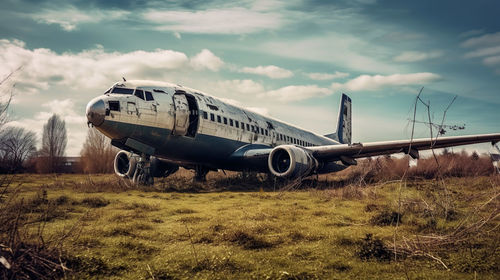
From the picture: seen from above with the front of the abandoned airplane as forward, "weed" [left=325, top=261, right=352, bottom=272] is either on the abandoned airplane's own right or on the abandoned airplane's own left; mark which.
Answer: on the abandoned airplane's own left

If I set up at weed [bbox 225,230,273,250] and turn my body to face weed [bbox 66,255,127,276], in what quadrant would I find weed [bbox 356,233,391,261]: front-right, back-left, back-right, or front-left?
back-left

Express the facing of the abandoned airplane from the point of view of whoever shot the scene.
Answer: facing the viewer and to the left of the viewer

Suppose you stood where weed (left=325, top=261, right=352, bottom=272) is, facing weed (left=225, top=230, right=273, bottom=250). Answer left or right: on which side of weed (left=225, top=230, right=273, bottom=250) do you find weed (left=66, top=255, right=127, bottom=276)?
left

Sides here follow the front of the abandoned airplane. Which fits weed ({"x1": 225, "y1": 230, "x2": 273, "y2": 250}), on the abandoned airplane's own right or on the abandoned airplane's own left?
on the abandoned airplane's own left

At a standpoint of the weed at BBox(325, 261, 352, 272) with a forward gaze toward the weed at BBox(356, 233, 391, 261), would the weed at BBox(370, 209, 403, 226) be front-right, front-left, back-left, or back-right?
front-left

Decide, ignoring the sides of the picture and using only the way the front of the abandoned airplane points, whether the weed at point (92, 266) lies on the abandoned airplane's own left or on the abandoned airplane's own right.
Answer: on the abandoned airplane's own left

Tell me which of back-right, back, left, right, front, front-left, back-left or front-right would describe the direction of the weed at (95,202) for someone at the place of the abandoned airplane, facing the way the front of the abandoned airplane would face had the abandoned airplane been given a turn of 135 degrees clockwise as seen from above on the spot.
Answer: back
